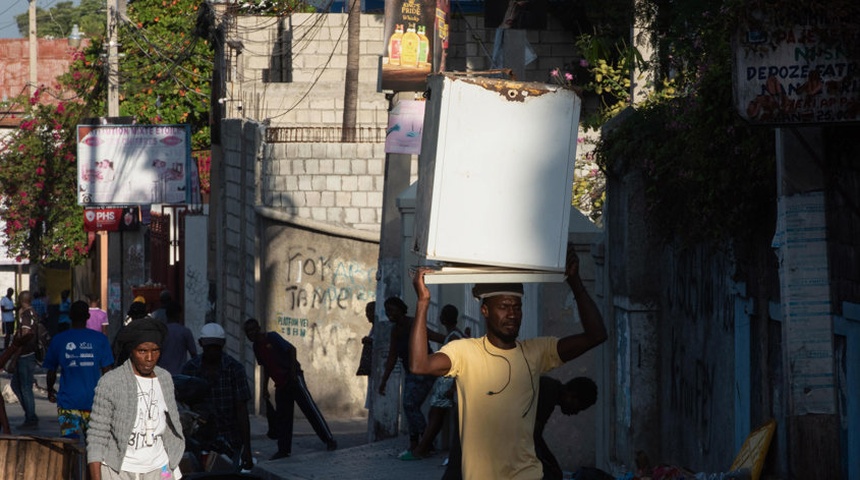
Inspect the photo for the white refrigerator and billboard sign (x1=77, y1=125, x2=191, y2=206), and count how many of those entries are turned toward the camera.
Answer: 2

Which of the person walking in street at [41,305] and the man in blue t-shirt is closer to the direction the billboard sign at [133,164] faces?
the man in blue t-shirt
